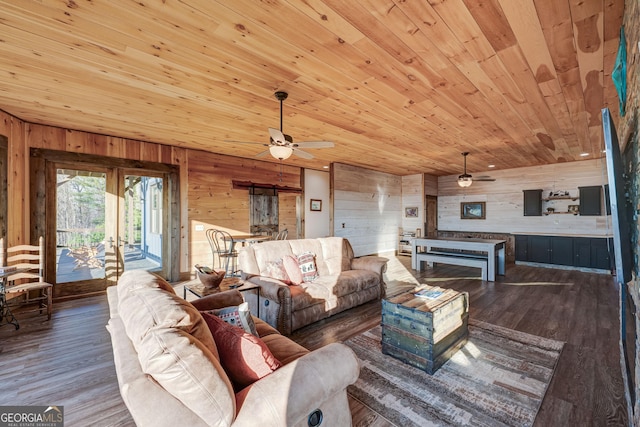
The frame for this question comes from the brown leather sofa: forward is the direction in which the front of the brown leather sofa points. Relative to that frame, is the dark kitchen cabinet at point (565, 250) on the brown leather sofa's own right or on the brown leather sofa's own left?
on the brown leather sofa's own left

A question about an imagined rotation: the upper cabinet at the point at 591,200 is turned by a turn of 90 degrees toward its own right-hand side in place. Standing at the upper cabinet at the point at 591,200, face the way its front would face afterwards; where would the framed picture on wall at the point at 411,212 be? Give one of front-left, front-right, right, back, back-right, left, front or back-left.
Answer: front

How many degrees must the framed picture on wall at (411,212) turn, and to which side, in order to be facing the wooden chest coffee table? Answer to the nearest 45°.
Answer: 0° — it already faces it

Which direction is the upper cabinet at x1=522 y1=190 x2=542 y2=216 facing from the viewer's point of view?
toward the camera

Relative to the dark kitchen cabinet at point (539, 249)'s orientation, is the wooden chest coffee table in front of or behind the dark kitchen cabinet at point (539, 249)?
in front

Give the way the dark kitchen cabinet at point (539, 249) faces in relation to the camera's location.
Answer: facing the viewer

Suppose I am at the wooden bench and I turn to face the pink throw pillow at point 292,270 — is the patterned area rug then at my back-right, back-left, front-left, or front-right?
front-left

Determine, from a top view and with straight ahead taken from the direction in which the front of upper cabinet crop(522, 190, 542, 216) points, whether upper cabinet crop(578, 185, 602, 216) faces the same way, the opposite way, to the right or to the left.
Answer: the same way

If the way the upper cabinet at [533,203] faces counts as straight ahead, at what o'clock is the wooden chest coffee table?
The wooden chest coffee table is roughly at 12 o'clock from the upper cabinet.

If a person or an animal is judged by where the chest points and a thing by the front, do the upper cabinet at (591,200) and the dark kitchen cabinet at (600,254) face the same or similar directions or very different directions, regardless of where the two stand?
same or similar directions

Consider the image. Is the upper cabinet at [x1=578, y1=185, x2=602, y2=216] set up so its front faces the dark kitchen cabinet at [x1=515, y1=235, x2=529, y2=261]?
no

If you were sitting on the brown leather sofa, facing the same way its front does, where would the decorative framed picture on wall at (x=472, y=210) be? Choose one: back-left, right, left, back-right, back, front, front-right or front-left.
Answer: left

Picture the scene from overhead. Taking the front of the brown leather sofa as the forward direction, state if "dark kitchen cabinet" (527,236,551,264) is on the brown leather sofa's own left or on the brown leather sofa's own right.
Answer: on the brown leather sofa's own left

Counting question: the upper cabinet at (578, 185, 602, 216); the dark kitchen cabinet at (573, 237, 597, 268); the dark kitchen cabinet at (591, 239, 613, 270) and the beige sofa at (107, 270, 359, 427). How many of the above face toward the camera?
3

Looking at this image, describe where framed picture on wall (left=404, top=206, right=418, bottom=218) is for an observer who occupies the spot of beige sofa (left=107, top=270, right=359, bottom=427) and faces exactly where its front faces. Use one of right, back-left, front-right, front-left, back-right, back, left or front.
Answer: front

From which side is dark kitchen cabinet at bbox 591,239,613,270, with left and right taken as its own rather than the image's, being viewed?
front

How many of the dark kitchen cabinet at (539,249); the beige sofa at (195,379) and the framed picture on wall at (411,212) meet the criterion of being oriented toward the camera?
2

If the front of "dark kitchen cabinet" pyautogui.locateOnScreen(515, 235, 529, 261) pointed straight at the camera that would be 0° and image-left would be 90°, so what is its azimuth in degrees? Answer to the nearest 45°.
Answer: approximately 0°
